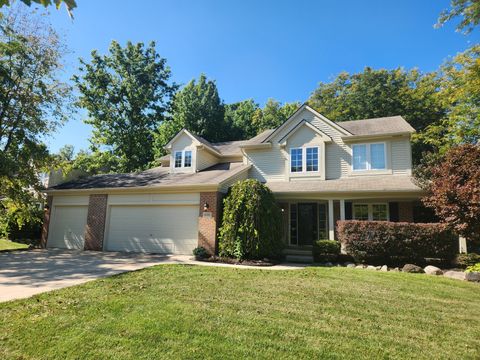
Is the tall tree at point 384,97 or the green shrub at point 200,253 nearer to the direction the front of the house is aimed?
the green shrub

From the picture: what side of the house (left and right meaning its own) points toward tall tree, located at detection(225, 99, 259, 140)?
back

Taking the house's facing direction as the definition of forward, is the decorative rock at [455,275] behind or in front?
in front

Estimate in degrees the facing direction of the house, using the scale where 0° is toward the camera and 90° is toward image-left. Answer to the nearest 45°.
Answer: approximately 0°

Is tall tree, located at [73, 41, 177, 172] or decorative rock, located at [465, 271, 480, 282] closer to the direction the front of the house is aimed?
the decorative rock

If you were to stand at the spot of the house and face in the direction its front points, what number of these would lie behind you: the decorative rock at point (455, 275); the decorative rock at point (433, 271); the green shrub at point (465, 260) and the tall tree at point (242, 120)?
1

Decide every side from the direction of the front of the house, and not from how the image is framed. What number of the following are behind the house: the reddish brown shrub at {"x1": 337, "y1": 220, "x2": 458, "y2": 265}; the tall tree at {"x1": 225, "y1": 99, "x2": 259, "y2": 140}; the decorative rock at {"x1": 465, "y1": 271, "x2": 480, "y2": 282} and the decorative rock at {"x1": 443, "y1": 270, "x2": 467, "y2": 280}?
1

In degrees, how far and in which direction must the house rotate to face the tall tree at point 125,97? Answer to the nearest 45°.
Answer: approximately 135° to its right

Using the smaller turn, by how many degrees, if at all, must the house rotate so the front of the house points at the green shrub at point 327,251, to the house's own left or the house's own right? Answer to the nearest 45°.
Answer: approximately 45° to the house's own left

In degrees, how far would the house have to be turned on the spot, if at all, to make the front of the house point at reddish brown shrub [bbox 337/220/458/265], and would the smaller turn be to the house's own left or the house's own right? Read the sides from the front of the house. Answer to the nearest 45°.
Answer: approximately 45° to the house's own left

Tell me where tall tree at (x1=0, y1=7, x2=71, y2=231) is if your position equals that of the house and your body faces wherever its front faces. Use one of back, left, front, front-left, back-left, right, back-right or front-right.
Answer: right

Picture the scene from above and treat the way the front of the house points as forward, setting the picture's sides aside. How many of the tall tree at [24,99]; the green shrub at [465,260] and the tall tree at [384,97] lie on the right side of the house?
1

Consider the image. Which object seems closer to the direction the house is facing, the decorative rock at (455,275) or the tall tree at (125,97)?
the decorative rock

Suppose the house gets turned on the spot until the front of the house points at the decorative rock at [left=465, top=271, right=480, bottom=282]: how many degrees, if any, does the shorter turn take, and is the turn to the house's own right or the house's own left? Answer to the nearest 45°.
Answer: approximately 45° to the house's own left
